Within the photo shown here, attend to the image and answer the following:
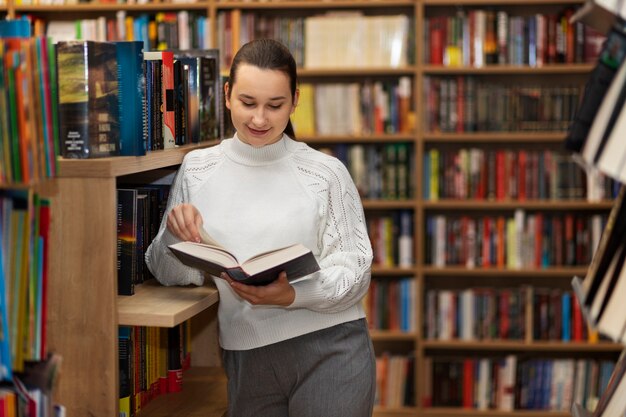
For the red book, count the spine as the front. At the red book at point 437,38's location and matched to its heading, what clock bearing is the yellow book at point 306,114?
The yellow book is roughly at 3 o'clock from the red book.

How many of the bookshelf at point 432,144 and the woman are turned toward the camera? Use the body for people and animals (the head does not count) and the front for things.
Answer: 2

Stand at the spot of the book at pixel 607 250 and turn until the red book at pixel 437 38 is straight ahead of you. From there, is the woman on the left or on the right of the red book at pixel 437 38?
left

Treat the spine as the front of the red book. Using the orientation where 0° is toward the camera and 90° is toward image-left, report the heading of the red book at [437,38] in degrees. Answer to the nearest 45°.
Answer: approximately 0°

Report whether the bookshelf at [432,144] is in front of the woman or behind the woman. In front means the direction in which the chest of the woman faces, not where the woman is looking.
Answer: behind
